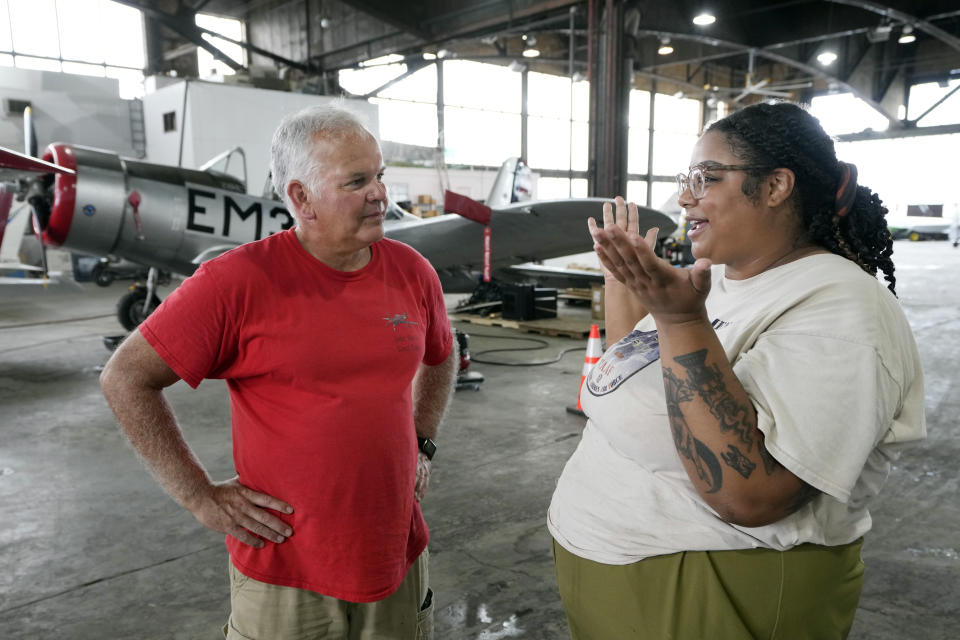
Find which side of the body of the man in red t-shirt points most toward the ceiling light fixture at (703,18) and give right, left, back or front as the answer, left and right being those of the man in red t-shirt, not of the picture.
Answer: left

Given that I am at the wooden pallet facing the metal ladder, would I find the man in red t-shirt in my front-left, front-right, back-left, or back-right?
back-left

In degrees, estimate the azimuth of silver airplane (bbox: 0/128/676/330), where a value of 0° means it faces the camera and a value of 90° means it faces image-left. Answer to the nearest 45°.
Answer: approximately 45°

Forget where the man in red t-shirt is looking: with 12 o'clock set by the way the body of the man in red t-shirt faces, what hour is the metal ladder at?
The metal ladder is roughly at 7 o'clock from the man in red t-shirt.

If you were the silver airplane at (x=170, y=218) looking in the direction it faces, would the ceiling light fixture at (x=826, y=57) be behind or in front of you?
behind

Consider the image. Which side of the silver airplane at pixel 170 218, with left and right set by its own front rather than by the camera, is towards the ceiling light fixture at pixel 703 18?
back

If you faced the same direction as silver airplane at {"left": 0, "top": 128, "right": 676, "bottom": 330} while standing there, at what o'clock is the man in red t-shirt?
The man in red t-shirt is roughly at 10 o'clock from the silver airplane.

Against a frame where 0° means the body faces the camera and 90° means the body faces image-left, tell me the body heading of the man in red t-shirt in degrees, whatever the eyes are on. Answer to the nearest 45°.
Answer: approximately 315°
